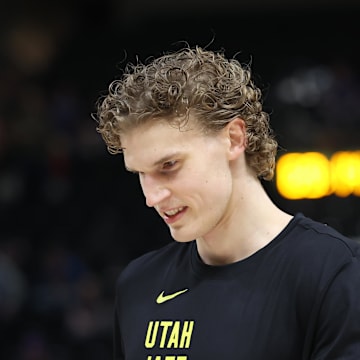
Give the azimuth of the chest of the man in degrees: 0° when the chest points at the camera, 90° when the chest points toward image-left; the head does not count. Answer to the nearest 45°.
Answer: approximately 45°

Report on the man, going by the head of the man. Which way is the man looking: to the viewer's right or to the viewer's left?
to the viewer's left
